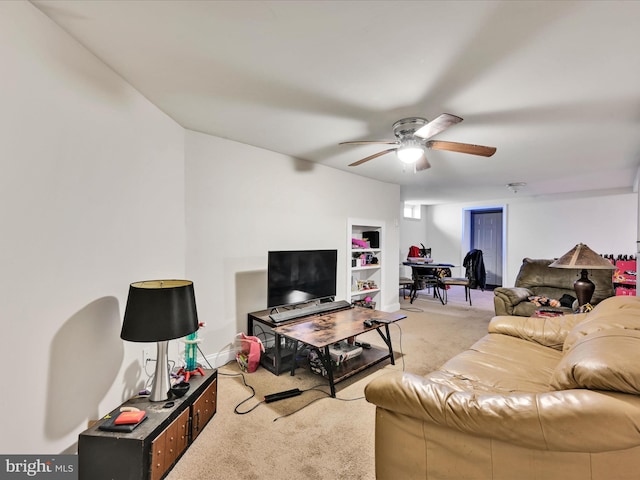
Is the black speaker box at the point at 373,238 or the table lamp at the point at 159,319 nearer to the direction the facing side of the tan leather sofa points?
the table lamp

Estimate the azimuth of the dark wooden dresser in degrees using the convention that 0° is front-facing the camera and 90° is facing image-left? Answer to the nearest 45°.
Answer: approximately 315°

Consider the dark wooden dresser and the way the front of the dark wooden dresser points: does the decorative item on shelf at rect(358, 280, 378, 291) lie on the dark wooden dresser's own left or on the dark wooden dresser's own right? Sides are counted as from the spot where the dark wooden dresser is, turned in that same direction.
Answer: on the dark wooden dresser's own left

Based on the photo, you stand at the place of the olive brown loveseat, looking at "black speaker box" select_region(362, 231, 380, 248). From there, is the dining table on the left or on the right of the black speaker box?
right

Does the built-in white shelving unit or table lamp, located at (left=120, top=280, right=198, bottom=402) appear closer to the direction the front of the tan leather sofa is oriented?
the table lamp

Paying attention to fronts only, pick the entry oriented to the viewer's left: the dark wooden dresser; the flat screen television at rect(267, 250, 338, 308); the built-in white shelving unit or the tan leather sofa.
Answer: the tan leather sofa

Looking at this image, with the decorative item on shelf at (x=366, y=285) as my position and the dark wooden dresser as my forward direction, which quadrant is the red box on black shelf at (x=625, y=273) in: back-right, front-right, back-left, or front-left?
back-left

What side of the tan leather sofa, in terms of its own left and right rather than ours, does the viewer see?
left
